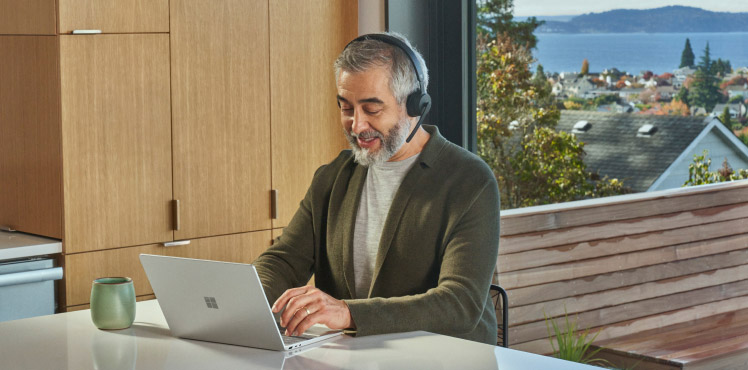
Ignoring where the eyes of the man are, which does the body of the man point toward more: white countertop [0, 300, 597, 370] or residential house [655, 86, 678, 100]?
the white countertop

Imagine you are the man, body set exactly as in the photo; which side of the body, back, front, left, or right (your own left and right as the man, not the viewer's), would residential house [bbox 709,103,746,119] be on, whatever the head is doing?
back

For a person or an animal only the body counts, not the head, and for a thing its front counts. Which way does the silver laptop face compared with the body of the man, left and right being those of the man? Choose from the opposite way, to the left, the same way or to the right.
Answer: the opposite way

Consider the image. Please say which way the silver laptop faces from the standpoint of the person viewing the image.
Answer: facing away from the viewer and to the right of the viewer

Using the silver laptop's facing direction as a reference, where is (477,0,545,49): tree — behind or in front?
in front

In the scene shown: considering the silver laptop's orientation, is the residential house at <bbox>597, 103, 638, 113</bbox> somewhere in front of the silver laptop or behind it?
in front

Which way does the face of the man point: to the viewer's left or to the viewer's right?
to the viewer's left

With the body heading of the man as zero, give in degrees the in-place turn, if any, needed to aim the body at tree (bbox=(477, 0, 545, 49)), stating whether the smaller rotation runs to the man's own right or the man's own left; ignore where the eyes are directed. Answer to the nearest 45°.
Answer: approximately 135° to the man's own right

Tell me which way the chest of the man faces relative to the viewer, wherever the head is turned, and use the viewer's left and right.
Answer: facing the viewer and to the left of the viewer

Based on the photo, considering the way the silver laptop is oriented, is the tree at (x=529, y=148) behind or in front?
in front

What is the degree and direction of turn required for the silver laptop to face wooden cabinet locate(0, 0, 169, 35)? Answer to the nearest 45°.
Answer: approximately 45° to its left
